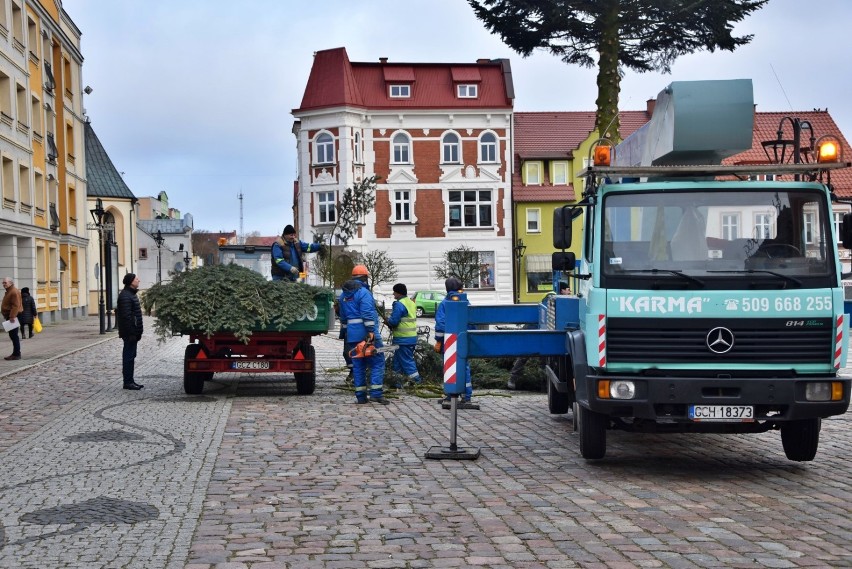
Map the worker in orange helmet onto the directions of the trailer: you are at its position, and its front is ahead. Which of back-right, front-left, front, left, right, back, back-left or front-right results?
back-right

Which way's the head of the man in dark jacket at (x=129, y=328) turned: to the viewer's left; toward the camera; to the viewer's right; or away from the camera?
to the viewer's right

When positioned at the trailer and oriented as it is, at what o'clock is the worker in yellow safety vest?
The worker in yellow safety vest is roughly at 3 o'clock from the trailer.

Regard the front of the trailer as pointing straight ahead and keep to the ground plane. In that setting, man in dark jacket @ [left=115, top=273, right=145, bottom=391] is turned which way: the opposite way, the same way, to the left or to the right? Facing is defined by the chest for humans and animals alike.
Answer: to the right

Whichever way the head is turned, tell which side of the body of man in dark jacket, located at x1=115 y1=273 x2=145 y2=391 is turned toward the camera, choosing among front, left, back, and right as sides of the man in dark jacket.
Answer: right

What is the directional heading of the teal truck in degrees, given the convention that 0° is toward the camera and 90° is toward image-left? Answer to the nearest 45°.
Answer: approximately 0°

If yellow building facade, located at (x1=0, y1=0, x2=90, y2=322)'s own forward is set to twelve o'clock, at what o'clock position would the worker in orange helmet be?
The worker in orange helmet is roughly at 1 o'clock from the yellow building facade.

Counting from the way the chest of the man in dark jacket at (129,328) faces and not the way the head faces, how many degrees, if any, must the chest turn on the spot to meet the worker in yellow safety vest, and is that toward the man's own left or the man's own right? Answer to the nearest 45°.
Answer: approximately 45° to the man's own right

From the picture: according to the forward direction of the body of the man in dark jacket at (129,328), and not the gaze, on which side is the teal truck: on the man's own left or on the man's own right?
on the man's own right

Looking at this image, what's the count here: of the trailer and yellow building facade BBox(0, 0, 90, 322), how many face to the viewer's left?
0

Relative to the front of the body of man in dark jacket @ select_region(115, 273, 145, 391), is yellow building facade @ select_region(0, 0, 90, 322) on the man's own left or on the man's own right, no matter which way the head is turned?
on the man's own left

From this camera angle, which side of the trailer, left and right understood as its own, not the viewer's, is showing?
back

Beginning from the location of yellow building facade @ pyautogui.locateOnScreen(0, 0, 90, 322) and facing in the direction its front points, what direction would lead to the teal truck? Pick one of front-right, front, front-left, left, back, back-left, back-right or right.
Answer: front-right

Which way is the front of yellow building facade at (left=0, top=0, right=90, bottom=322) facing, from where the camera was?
facing the viewer and to the right of the viewer

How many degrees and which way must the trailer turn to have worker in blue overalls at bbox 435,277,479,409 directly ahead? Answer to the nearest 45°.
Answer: approximately 135° to its right
